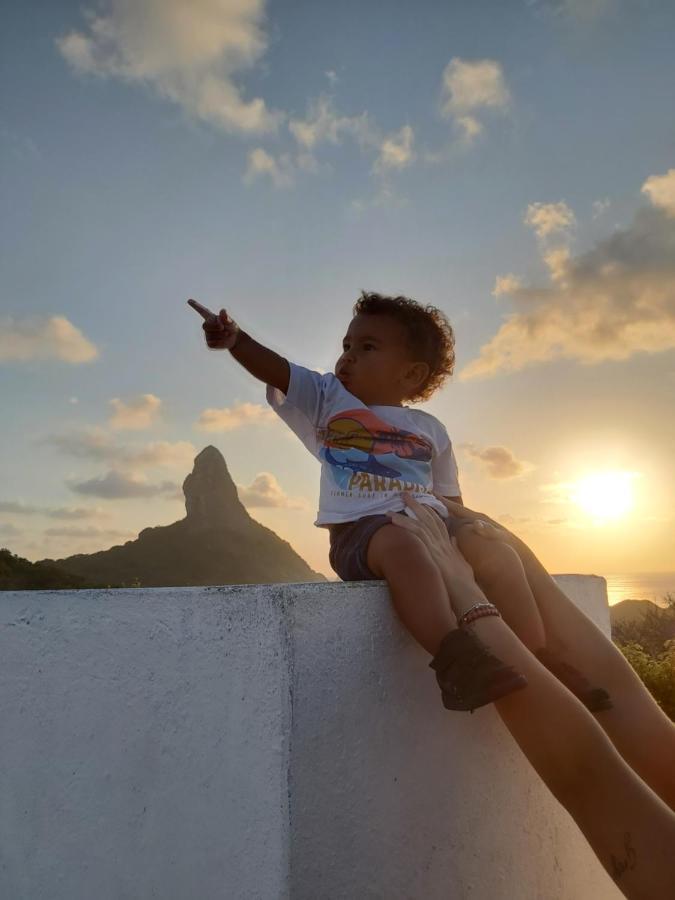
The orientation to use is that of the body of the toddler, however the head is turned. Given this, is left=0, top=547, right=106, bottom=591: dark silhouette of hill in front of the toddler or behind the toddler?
behind

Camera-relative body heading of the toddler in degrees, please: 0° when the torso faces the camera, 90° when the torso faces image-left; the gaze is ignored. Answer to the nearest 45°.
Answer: approximately 0°
